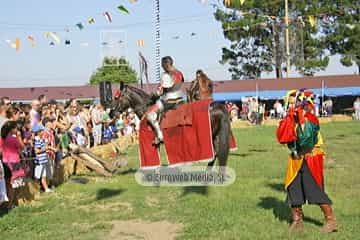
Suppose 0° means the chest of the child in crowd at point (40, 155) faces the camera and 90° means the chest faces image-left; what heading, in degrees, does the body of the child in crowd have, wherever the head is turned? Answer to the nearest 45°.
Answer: approximately 315°

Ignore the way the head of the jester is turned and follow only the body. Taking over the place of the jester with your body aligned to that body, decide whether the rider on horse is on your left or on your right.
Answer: on your right

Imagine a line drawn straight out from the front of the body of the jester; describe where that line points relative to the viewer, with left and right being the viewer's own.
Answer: facing the viewer and to the left of the viewer

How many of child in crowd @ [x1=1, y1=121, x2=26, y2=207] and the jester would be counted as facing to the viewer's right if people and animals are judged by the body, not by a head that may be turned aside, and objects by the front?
1

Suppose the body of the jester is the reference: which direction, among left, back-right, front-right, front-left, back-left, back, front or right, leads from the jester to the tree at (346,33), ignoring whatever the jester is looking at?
back-right

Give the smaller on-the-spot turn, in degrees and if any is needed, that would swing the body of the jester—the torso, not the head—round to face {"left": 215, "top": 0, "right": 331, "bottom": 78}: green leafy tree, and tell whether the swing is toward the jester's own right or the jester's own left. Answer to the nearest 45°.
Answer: approximately 135° to the jester's own right

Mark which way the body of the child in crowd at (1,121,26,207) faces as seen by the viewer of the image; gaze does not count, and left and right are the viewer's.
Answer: facing to the right of the viewer

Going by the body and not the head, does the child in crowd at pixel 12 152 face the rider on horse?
yes

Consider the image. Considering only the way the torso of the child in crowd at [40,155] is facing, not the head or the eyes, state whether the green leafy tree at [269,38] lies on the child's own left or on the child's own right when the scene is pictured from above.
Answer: on the child's own left

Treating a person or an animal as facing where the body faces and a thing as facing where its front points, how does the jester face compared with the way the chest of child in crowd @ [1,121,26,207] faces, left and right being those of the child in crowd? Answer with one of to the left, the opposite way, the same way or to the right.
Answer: the opposite way
